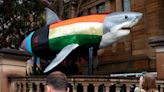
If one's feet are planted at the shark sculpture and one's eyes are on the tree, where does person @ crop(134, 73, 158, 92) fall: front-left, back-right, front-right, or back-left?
back-left

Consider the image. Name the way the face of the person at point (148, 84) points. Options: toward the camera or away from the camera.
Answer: away from the camera

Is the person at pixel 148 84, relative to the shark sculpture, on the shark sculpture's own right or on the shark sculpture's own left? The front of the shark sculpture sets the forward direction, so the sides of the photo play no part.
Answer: on the shark sculpture's own right

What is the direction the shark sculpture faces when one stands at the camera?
facing to the right of the viewer

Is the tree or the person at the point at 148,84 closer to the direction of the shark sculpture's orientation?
the person

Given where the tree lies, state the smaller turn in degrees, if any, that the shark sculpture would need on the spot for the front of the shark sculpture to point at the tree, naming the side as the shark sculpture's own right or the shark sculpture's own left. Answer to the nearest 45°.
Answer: approximately 135° to the shark sculpture's own left
